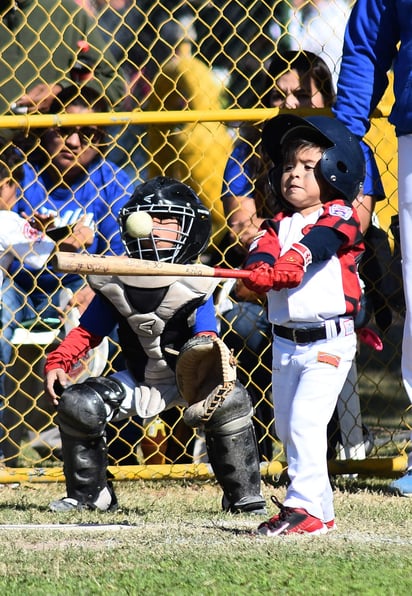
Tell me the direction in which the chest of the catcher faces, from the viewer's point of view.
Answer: toward the camera

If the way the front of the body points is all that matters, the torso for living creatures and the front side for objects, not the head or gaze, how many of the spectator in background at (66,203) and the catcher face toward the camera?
2

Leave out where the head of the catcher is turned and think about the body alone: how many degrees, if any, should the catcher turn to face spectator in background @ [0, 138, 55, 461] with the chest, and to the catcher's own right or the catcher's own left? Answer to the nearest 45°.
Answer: approximately 135° to the catcher's own right

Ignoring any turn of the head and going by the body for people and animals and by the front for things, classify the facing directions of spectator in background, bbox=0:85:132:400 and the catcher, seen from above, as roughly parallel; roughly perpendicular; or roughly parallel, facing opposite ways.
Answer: roughly parallel

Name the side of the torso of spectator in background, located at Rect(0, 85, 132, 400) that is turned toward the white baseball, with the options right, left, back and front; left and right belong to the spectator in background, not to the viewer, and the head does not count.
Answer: front

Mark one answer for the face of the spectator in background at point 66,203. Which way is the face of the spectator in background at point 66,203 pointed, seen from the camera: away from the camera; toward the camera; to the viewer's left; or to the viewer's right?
toward the camera

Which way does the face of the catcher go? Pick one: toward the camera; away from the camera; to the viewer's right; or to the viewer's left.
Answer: toward the camera

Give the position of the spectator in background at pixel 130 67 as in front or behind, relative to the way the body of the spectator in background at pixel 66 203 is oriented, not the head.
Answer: behind

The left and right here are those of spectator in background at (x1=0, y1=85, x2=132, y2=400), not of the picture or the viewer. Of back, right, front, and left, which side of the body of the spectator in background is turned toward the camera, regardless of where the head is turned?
front

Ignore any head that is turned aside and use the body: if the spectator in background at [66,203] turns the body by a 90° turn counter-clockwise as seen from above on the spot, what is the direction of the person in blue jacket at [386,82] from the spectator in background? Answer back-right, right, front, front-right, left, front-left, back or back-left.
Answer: front-right

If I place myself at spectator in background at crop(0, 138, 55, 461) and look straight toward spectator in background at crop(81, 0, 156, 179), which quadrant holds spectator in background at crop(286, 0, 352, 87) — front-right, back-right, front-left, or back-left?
front-right
